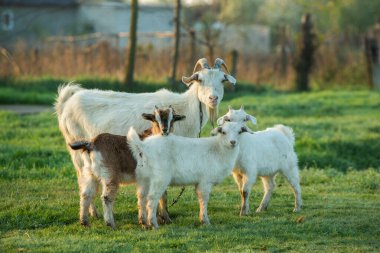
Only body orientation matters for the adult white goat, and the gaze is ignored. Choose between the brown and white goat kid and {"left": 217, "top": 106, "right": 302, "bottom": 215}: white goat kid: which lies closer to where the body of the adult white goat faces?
the white goat kid

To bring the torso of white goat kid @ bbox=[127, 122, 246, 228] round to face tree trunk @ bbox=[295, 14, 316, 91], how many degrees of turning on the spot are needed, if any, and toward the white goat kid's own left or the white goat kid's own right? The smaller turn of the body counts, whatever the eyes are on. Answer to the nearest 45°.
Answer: approximately 90° to the white goat kid's own left

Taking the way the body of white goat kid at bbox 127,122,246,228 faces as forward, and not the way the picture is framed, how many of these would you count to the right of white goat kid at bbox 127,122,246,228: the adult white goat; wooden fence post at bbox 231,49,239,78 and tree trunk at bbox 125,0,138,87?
0

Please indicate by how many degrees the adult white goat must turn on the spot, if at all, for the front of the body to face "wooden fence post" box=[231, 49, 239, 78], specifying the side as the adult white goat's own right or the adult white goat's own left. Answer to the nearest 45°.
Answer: approximately 90° to the adult white goat's own left

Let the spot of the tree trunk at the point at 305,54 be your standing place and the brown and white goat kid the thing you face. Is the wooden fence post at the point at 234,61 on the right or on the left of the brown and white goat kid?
right

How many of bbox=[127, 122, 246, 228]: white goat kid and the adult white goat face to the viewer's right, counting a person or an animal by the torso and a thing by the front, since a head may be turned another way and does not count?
2

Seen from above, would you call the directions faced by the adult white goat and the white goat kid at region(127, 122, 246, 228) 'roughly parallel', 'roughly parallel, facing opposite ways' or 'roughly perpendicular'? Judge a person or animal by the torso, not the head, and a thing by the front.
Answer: roughly parallel

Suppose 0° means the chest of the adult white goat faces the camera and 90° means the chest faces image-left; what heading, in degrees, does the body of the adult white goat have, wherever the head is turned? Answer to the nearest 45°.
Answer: approximately 270°

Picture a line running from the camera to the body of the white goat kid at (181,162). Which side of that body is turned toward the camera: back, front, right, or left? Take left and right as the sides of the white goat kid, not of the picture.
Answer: right

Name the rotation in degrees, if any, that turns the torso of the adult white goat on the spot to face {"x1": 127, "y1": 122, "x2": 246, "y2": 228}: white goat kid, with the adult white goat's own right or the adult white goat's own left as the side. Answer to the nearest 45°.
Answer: approximately 45° to the adult white goat's own right

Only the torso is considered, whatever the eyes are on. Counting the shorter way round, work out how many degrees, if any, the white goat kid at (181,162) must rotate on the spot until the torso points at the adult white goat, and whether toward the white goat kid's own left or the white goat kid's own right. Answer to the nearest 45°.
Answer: approximately 135° to the white goat kid's own left

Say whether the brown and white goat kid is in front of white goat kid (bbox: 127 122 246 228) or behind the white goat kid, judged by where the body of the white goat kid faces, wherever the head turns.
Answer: behind

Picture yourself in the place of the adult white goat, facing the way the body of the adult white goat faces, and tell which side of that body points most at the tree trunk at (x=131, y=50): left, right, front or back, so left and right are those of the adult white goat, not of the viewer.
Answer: left

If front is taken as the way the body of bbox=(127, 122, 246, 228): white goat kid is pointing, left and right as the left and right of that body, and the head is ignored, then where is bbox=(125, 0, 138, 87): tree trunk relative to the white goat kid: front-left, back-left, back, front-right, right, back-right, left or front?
left

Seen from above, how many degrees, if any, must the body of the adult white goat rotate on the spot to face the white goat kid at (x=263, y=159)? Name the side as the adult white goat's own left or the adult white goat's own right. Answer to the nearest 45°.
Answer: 0° — it already faces it
